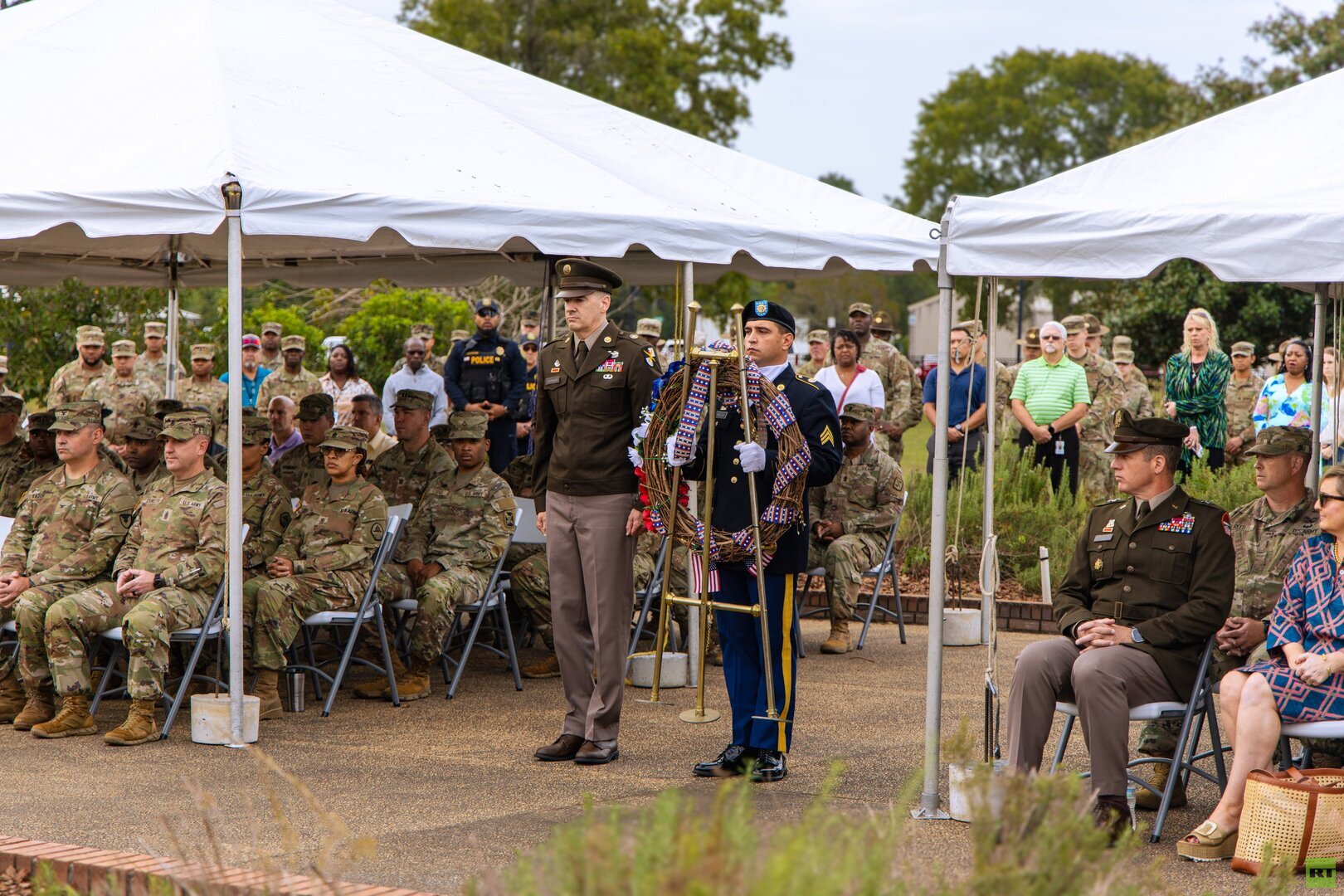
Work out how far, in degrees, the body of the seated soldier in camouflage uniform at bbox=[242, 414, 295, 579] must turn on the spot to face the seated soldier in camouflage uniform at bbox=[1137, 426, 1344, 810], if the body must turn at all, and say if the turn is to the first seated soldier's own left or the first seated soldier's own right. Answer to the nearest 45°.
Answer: approximately 90° to the first seated soldier's own left

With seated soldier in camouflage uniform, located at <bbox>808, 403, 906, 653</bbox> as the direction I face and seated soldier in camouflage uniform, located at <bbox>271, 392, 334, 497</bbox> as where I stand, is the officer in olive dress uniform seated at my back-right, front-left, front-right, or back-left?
front-right

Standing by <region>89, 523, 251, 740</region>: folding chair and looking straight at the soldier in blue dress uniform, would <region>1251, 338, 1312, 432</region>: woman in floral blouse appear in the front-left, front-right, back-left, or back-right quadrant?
front-left

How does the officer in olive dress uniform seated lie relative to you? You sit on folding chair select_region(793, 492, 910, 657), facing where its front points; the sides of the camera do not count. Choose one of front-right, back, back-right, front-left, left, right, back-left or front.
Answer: front-left

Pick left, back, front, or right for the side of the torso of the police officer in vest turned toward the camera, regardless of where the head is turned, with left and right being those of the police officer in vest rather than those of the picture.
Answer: front

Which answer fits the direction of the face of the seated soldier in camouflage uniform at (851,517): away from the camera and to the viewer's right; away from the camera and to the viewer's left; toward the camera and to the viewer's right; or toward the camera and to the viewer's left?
toward the camera and to the viewer's left

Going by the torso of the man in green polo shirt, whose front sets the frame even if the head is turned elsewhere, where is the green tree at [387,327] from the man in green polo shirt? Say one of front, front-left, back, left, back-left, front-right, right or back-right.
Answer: back-right

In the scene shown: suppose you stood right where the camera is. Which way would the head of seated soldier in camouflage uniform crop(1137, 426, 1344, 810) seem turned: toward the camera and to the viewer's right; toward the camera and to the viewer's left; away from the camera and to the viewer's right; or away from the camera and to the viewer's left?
toward the camera and to the viewer's left

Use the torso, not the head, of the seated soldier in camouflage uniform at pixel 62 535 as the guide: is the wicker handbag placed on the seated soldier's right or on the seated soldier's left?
on the seated soldier's left

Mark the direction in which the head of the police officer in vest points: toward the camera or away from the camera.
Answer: toward the camera

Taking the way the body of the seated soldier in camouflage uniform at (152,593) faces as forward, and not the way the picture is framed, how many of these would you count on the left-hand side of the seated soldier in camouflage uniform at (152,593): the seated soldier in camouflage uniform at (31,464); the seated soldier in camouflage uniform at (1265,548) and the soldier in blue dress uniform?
2

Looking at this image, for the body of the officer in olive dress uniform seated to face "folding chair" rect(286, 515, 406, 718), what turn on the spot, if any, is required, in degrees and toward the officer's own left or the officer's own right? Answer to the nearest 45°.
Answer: approximately 45° to the officer's own right
